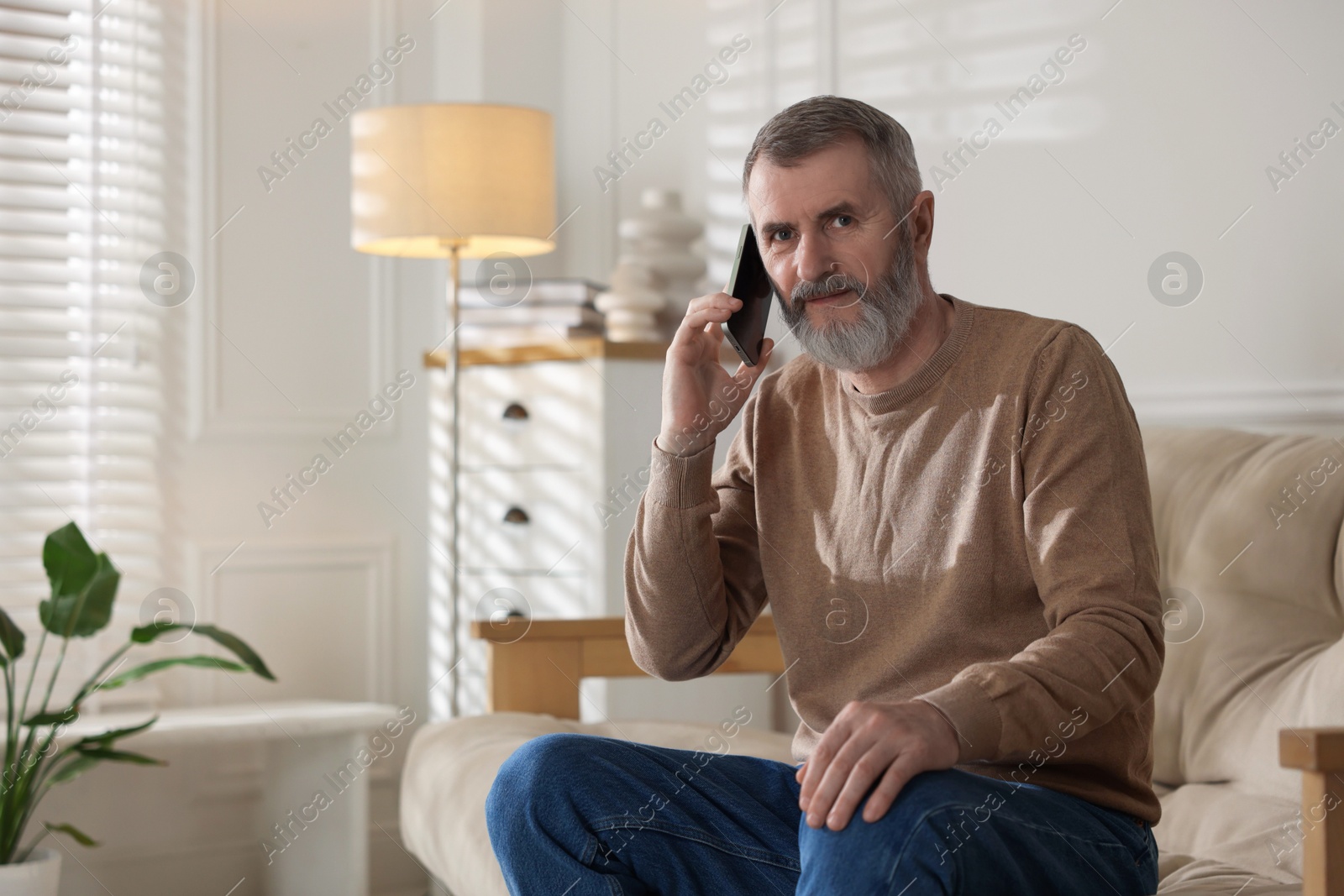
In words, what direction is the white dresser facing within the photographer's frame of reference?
facing the viewer and to the left of the viewer

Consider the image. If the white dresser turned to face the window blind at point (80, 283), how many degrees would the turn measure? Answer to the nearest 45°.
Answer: approximately 45° to its right

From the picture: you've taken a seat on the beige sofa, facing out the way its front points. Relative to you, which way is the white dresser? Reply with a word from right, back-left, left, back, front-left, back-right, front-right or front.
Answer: right

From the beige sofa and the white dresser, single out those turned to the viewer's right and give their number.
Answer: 0

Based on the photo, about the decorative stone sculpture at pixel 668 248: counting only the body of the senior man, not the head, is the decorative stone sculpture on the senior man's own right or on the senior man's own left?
on the senior man's own right

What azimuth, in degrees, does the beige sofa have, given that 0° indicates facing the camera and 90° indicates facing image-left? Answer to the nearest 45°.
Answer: approximately 45°

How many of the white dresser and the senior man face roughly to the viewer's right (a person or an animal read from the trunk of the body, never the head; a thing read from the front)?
0
